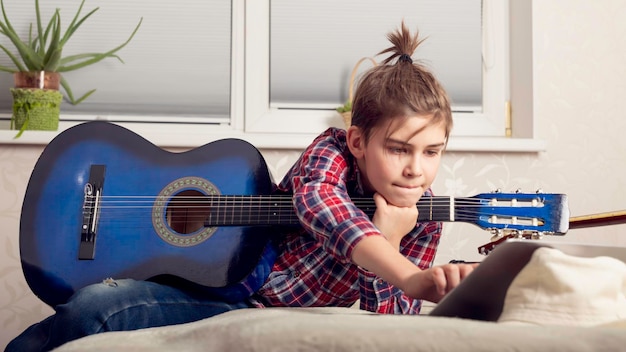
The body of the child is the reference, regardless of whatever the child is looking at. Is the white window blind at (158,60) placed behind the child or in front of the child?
behind

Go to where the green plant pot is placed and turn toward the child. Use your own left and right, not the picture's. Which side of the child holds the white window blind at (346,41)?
left

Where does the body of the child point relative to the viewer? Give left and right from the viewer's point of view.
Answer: facing the viewer and to the right of the viewer

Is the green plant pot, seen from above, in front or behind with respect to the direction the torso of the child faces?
behind

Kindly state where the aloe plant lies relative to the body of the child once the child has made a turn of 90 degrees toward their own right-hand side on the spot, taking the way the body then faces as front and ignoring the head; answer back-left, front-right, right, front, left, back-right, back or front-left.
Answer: right

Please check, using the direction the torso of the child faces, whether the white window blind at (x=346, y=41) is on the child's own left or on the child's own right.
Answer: on the child's own left
